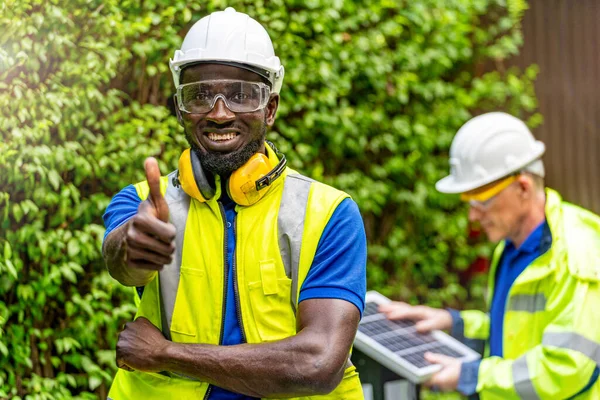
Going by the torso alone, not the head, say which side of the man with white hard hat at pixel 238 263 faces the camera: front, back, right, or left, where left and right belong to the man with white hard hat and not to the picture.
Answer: front

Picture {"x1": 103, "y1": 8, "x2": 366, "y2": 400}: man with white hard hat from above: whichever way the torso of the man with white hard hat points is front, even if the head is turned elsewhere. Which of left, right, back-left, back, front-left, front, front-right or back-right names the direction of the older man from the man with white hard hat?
back-left

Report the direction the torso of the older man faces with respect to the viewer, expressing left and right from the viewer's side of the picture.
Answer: facing the viewer and to the left of the viewer

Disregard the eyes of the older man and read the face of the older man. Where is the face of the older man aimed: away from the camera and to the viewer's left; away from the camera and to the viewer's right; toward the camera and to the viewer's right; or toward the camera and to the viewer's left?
toward the camera and to the viewer's left

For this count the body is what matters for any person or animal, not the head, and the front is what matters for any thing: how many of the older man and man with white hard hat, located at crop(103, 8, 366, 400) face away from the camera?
0

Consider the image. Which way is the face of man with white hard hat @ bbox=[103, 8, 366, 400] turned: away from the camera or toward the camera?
toward the camera

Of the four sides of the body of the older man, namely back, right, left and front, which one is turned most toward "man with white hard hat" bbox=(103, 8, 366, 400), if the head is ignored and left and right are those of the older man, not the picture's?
front
